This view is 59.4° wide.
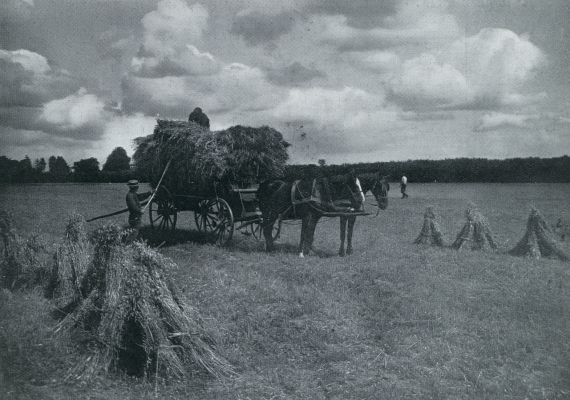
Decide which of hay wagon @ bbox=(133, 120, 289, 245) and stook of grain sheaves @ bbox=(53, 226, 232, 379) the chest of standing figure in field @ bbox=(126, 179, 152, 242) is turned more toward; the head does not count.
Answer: the hay wagon

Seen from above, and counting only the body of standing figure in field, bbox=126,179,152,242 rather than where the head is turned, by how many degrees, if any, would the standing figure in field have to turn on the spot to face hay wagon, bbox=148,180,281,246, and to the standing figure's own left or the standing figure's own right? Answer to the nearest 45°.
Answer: approximately 45° to the standing figure's own left

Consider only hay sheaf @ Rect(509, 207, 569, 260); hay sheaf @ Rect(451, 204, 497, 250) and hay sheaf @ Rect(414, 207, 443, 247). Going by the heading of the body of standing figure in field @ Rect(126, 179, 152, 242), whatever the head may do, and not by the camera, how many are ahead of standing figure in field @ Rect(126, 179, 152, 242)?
3

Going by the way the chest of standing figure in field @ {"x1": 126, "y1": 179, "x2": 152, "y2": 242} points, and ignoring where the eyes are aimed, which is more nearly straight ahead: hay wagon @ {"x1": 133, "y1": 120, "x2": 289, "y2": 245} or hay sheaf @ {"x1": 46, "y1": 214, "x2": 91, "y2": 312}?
the hay wagon

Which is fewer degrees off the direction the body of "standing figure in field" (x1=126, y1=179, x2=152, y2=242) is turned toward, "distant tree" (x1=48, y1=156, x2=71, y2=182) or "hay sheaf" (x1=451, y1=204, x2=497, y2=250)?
the hay sheaf

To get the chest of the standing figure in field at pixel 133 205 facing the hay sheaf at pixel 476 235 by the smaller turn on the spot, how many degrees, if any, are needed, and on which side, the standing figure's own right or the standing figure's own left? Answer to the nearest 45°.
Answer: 0° — they already face it

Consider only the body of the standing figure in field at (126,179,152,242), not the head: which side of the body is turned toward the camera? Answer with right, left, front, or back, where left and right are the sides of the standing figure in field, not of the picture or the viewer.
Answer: right

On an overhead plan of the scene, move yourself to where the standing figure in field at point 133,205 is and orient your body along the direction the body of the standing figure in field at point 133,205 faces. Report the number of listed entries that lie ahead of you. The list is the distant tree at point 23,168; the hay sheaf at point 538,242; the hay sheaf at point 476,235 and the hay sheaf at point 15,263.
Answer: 2

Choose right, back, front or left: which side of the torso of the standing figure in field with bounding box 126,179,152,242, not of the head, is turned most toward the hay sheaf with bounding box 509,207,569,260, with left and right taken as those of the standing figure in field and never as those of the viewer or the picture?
front

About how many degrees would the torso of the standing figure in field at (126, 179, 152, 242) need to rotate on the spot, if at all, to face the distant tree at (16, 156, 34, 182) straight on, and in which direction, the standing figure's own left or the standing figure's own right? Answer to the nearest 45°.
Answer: approximately 135° to the standing figure's own left

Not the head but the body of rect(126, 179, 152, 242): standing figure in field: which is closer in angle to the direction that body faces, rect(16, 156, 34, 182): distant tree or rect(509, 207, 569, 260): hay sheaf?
the hay sheaf

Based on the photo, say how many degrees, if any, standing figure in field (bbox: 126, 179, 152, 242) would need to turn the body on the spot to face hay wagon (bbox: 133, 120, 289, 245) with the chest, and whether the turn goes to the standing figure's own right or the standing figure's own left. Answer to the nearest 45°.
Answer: approximately 45° to the standing figure's own left

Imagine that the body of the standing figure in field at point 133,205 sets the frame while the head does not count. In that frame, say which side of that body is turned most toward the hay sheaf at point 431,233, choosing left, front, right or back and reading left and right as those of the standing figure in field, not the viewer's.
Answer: front

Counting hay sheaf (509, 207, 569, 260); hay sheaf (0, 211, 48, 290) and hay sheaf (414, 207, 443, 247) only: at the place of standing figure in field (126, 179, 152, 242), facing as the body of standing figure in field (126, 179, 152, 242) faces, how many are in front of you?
2

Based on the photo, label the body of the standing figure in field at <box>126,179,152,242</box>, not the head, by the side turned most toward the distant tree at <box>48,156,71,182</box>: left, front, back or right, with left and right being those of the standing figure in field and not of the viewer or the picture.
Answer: left

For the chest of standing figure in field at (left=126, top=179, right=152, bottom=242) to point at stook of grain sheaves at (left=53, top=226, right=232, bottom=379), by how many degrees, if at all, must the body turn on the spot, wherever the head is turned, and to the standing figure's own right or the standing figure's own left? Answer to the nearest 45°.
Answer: approximately 90° to the standing figure's own right
